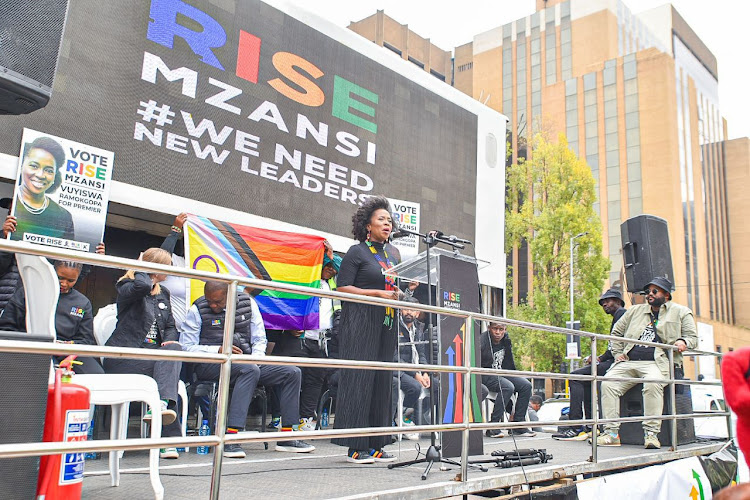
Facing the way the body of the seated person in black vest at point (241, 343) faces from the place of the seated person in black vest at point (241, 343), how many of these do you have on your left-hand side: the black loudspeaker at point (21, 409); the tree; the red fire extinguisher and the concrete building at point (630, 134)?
2

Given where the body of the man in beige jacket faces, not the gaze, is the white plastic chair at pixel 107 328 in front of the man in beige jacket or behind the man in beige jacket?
in front

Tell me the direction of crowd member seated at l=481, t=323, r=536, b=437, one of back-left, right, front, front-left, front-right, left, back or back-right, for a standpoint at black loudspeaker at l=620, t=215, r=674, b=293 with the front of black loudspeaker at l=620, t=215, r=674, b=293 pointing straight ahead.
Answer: right

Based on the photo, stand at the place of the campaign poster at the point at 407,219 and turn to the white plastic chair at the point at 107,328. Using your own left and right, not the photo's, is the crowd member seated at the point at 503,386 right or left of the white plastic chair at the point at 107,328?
left

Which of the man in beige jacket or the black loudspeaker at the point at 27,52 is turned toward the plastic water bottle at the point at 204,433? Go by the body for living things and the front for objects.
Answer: the man in beige jacket

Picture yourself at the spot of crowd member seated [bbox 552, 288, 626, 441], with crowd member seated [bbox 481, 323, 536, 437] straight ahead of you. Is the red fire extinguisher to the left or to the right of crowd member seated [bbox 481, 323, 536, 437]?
left

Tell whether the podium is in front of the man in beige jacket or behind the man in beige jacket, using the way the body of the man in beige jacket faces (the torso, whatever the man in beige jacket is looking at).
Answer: in front

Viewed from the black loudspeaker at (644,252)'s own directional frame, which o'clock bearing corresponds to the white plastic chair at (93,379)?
The white plastic chair is roughly at 2 o'clock from the black loudspeaker.

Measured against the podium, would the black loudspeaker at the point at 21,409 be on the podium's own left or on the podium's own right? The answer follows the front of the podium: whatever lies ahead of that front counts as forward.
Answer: on the podium's own right

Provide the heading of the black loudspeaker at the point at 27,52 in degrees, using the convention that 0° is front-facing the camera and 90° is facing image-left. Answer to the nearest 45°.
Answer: approximately 315°

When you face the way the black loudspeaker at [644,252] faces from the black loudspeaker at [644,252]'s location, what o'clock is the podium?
The podium is roughly at 2 o'clock from the black loudspeaker.

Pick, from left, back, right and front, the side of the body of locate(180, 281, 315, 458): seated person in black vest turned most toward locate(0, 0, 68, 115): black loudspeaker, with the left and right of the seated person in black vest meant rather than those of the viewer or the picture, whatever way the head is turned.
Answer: right

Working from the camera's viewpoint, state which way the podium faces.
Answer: facing the viewer and to the right of the viewer

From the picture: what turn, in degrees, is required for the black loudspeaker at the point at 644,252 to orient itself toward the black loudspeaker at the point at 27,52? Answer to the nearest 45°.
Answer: approximately 45° to its right
